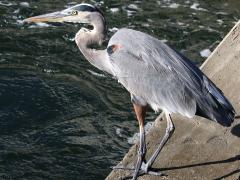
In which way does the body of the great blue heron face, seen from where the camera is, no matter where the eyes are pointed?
to the viewer's left
